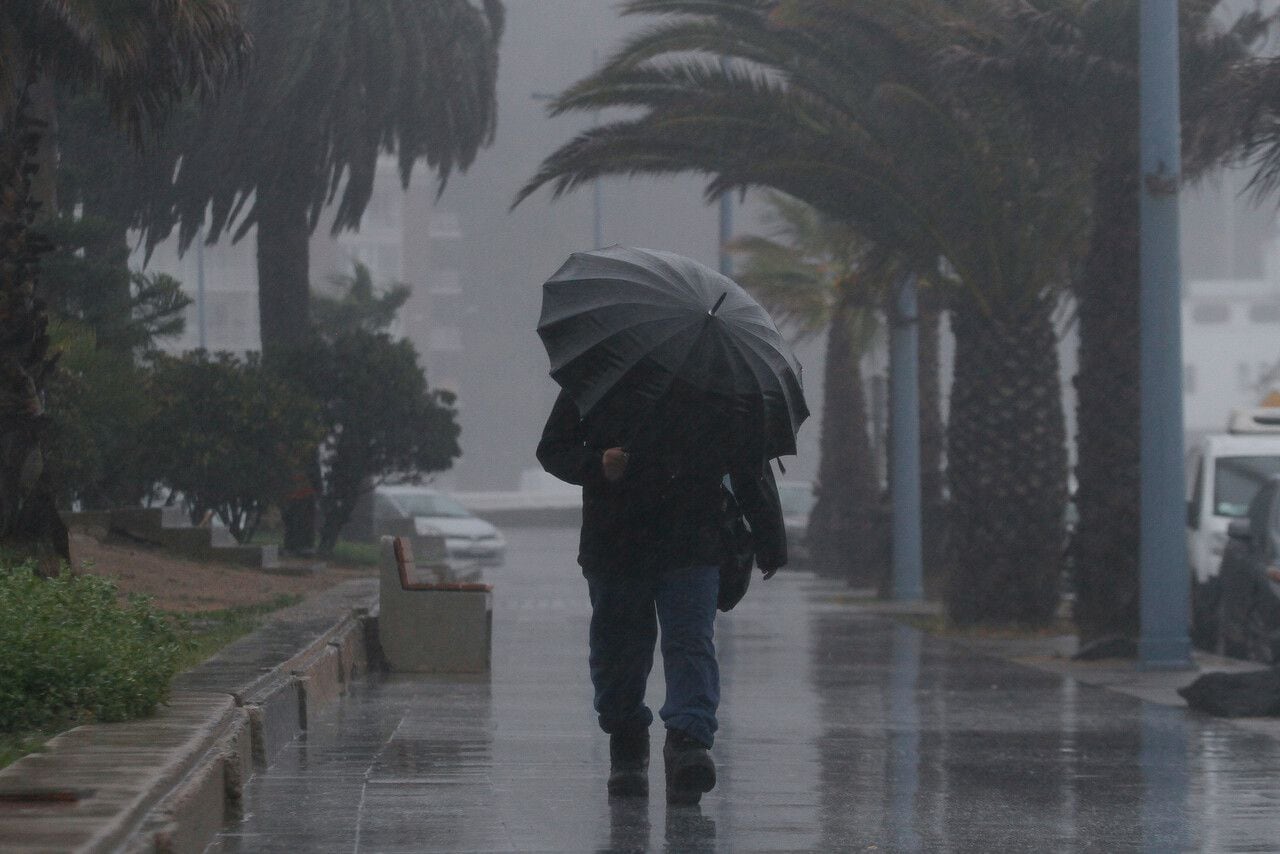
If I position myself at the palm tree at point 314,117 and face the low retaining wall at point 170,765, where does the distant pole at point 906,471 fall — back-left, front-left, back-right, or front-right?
front-left

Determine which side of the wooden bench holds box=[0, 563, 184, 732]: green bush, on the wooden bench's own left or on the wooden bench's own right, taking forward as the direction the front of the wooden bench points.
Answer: on the wooden bench's own right

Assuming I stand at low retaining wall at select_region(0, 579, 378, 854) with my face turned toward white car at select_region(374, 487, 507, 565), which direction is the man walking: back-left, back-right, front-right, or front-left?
front-right

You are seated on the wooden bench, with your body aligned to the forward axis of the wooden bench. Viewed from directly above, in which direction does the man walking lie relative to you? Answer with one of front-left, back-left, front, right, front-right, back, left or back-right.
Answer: right

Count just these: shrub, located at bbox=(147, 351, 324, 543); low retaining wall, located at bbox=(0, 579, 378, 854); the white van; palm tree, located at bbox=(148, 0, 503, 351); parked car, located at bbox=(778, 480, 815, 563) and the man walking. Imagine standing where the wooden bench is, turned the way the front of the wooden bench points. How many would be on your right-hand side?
2

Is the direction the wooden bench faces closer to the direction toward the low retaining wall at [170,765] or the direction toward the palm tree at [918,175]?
the palm tree

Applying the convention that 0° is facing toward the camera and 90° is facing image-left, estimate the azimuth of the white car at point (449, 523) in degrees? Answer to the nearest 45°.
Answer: approximately 315°

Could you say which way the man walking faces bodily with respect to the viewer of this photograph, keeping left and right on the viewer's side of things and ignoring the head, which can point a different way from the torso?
facing the viewer

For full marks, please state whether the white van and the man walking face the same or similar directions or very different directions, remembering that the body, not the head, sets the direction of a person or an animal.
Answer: same or similar directions

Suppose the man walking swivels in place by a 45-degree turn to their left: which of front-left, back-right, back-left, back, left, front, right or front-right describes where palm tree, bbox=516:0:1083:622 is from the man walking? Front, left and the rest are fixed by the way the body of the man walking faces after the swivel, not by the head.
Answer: back-left

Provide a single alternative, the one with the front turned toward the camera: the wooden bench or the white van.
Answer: the white van

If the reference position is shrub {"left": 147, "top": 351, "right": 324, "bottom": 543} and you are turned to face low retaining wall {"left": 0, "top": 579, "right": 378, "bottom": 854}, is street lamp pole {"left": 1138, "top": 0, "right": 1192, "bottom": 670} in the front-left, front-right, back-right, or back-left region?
front-left

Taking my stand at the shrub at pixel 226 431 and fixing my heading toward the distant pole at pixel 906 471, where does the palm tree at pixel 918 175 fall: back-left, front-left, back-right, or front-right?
front-right

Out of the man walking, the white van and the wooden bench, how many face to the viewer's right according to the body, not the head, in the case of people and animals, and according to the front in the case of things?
1

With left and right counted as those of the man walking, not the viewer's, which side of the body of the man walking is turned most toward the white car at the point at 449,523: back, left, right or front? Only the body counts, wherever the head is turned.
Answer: back

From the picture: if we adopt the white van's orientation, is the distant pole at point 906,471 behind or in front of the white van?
behind

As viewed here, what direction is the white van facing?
toward the camera

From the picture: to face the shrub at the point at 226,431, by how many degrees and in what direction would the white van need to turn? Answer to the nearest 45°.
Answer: approximately 90° to its right

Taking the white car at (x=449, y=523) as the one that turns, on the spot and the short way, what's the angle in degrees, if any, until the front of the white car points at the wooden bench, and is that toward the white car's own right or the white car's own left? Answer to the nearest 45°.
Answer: approximately 45° to the white car's own right

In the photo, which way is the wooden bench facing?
to the viewer's right
